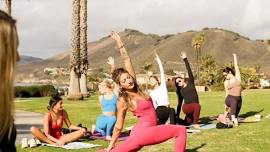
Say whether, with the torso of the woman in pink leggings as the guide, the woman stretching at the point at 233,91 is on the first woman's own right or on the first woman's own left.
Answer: on the first woman's own left

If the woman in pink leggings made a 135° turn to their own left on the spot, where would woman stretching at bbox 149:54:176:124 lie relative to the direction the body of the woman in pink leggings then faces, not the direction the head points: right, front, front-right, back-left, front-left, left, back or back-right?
front

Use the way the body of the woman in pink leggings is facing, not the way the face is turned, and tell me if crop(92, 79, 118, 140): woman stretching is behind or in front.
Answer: behind

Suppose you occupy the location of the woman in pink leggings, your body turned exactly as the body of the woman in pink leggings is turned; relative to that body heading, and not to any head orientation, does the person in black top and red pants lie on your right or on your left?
on your left

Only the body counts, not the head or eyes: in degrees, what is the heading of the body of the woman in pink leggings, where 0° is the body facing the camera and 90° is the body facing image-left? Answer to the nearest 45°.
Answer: approximately 315°
